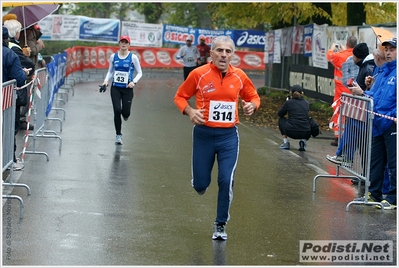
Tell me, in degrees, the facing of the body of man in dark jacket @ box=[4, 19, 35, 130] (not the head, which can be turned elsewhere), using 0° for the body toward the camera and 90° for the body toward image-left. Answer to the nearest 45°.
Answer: approximately 270°

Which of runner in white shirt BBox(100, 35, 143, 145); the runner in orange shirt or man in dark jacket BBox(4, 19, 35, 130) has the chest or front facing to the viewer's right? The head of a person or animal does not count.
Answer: the man in dark jacket

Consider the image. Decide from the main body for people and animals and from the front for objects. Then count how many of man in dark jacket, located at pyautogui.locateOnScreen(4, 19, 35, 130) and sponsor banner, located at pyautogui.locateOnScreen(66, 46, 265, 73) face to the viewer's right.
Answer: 1

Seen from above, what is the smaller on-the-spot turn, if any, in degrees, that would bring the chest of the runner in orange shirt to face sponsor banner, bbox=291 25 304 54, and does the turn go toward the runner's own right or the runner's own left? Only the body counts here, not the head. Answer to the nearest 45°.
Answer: approximately 180°

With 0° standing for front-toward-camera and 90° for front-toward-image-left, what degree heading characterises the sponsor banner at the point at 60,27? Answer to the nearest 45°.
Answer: approximately 0°

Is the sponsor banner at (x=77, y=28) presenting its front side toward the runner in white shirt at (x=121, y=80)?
yes

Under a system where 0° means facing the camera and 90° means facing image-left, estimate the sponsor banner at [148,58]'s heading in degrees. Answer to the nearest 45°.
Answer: approximately 0°
